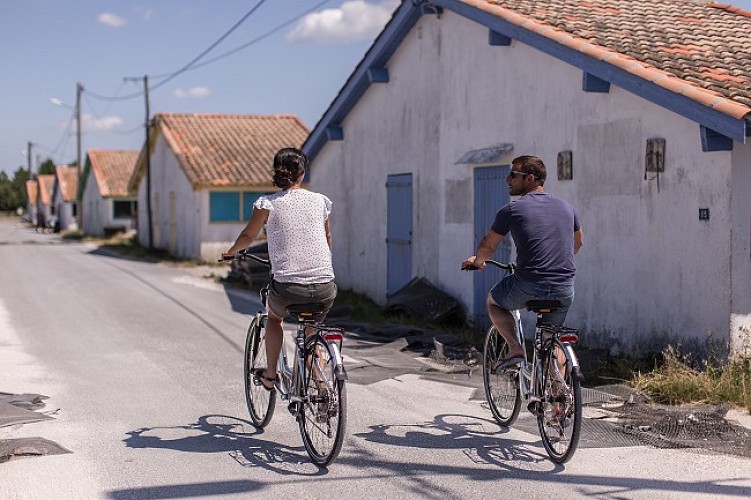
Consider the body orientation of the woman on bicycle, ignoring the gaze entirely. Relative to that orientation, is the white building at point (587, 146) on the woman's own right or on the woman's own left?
on the woman's own right

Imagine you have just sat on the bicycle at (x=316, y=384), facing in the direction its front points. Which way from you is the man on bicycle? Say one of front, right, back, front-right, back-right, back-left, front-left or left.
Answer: back-right

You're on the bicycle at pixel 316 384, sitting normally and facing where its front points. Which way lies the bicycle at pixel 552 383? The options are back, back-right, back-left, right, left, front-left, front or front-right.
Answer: back-right

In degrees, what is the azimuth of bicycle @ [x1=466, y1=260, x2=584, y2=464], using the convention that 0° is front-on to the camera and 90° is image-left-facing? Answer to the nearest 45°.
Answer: approximately 135°

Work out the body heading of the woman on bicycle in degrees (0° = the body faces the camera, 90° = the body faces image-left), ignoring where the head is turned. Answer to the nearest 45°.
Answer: approximately 135°

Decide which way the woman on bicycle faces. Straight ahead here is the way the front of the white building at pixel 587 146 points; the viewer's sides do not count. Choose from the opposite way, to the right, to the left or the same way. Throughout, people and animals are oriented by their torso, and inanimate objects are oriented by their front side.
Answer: to the right

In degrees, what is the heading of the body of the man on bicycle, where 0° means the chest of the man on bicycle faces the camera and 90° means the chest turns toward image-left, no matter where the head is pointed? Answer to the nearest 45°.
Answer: approximately 135°

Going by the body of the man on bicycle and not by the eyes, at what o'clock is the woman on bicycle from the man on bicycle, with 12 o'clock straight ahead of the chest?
The woman on bicycle is roughly at 10 o'clock from the man on bicycle.

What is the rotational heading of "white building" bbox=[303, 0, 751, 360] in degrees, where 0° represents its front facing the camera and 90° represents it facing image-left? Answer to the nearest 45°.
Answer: approximately 45°

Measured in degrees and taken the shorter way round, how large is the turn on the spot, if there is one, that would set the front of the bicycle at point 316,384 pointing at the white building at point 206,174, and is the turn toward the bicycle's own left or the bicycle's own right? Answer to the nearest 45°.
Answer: approximately 45° to the bicycle's own right

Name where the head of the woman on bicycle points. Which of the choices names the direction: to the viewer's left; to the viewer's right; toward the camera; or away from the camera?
away from the camera

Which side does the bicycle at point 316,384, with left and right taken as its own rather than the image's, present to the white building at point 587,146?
right
